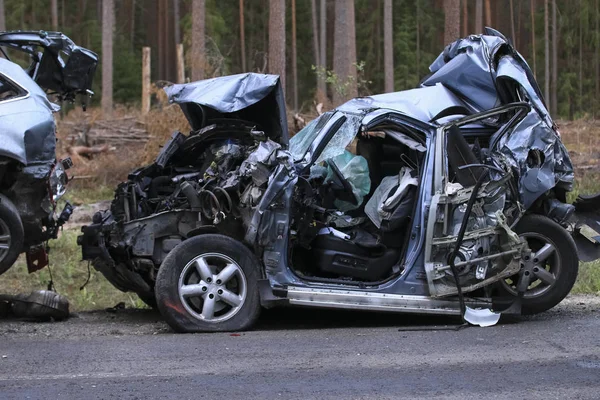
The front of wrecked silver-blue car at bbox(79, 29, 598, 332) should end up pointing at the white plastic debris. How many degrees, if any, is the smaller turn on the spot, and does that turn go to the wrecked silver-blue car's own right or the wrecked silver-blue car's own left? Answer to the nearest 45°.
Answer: approximately 180°

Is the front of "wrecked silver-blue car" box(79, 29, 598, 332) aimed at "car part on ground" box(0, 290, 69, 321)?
yes

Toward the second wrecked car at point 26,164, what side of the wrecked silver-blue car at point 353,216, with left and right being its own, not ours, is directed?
front

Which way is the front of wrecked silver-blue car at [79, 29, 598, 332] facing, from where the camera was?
facing to the left of the viewer
